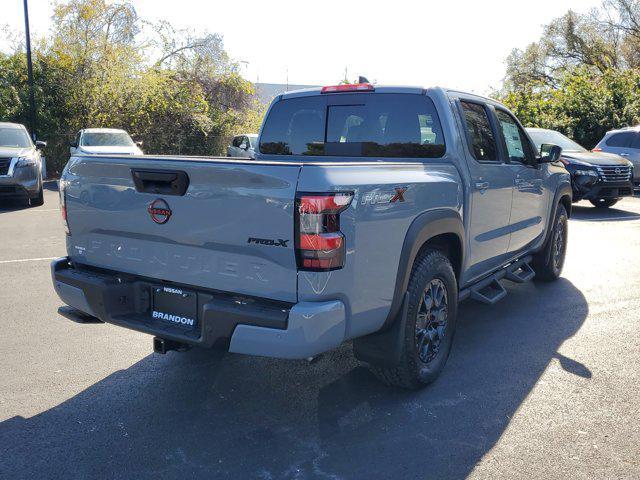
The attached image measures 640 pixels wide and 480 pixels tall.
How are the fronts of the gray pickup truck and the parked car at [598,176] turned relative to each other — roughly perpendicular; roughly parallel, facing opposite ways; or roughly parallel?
roughly perpendicular

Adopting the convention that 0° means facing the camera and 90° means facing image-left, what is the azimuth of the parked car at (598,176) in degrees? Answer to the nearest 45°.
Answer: approximately 315°

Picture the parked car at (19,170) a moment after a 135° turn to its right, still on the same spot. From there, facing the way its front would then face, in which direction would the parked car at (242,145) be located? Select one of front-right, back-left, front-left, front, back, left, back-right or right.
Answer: right

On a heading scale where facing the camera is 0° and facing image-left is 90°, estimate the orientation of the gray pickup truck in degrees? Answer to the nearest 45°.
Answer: approximately 225°

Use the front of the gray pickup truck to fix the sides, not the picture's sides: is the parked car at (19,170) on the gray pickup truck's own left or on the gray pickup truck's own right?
on the gray pickup truck's own left

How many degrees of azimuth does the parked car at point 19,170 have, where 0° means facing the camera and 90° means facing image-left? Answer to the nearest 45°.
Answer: approximately 0°

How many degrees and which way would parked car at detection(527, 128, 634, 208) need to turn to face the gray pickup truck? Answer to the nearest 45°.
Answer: approximately 45° to its right

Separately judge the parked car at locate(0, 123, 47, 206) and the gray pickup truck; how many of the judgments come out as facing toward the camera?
1

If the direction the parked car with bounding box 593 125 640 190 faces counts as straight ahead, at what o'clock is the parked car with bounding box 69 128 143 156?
the parked car with bounding box 69 128 143 156 is roughly at 4 o'clock from the parked car with bounding box 593 125 640 190.

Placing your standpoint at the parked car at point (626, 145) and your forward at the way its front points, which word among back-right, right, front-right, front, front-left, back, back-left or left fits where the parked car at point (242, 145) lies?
back-right

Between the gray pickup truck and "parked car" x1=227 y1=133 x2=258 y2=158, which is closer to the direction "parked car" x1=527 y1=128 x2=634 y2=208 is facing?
the gray pickup truck
